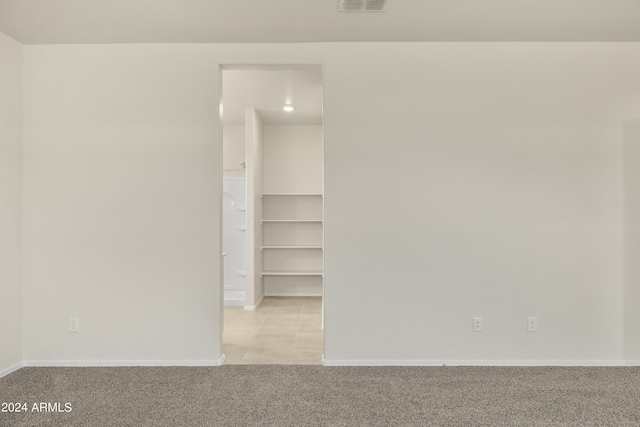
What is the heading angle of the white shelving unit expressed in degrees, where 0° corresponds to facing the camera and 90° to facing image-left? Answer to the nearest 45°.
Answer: approximately 0°
